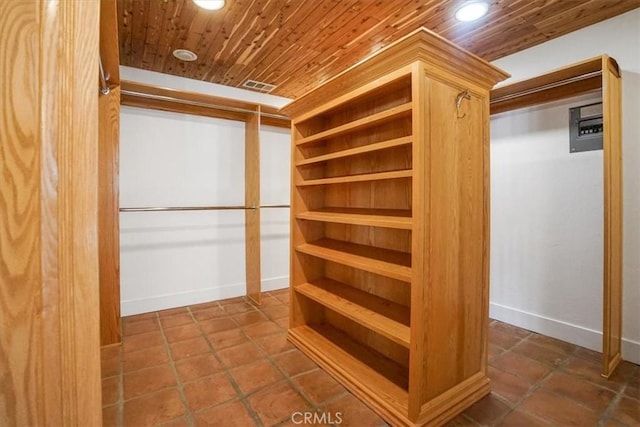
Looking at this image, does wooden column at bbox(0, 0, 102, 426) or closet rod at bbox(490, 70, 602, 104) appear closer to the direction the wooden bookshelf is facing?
the wooden column

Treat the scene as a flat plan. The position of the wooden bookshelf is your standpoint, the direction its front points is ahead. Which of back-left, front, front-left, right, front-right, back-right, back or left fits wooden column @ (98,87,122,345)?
front-right

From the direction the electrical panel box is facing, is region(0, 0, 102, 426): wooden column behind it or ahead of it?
ahead

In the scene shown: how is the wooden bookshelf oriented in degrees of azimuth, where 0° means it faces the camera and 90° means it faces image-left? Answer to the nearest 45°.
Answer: approximately 45°

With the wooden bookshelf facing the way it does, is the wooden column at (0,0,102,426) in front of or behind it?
in front

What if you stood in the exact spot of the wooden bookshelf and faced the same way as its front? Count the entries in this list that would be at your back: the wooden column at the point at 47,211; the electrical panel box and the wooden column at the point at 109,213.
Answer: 1

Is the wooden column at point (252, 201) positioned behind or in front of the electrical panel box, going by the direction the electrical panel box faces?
in front

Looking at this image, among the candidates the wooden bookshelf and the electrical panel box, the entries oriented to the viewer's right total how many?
0

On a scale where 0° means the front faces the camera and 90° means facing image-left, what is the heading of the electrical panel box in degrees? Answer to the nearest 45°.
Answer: approximately 45°

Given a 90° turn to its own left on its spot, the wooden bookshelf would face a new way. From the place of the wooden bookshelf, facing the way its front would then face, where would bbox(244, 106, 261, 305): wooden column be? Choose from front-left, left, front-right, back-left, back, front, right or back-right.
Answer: back

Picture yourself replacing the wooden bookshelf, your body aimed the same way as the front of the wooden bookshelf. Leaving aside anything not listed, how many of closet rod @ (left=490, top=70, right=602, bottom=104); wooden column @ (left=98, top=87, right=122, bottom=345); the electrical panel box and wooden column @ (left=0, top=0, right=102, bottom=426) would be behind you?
2

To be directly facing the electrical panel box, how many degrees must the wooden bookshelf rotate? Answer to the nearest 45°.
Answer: approximately 180°
